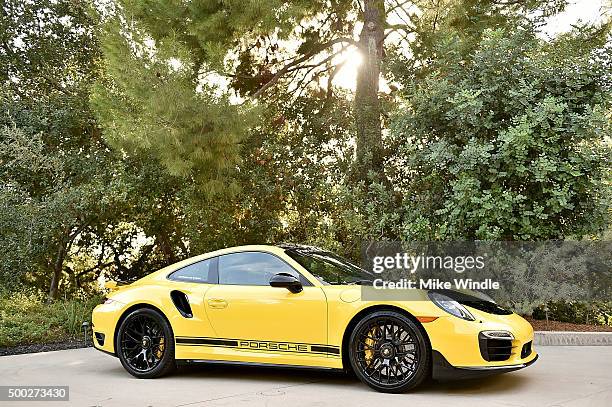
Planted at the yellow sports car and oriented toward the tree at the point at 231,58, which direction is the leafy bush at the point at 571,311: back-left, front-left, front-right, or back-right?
front-right

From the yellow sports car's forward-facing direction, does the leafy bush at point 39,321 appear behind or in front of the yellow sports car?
behind

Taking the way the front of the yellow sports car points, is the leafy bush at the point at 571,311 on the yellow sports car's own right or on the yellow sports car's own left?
on the yellow sports car's own left

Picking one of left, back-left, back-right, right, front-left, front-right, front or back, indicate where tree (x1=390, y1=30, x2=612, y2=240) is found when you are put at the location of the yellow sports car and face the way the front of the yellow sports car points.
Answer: left

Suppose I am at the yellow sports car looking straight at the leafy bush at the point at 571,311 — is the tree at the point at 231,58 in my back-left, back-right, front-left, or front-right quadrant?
front-left

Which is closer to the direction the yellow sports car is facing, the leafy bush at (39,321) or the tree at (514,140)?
the tree

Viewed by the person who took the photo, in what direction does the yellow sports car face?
facing the viewer and to the right of the viewer
